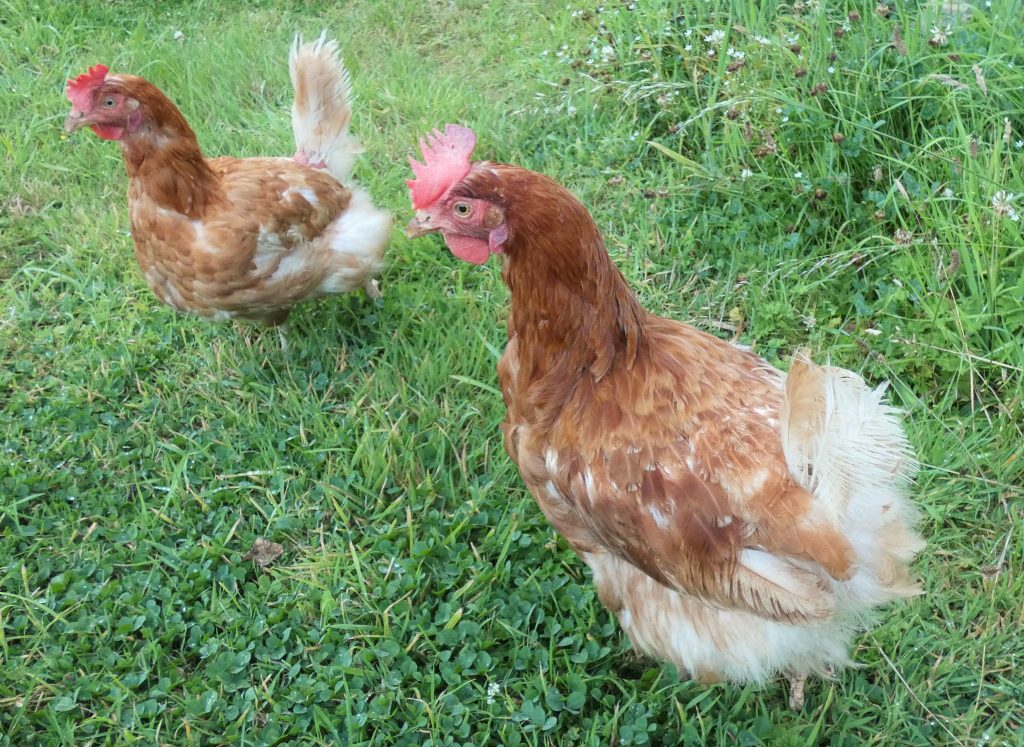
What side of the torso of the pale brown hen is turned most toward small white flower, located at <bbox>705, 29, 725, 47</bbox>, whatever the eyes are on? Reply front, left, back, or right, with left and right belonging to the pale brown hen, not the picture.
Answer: back

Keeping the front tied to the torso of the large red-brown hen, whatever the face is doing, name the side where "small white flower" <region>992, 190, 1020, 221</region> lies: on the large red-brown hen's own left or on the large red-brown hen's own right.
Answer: on the large red-brown hen's own right

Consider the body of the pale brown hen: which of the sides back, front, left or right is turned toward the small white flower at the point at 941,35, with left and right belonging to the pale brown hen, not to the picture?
back

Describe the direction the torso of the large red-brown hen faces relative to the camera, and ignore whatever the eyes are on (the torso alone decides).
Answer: to the viewer's left

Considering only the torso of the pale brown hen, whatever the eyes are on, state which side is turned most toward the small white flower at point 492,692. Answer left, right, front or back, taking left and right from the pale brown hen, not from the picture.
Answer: left

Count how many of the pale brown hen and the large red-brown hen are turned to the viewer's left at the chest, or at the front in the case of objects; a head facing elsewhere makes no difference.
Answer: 2

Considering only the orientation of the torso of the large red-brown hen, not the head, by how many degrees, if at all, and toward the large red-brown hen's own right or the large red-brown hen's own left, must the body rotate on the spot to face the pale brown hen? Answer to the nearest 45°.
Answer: approximately 45° to the large red-brown hen's own right

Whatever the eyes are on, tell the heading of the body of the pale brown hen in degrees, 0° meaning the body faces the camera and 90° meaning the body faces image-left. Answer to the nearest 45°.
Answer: approximately 90°

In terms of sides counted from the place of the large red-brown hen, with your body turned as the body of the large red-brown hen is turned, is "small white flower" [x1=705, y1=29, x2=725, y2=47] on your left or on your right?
on your right

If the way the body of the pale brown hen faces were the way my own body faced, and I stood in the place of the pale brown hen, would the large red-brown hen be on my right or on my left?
on my left
